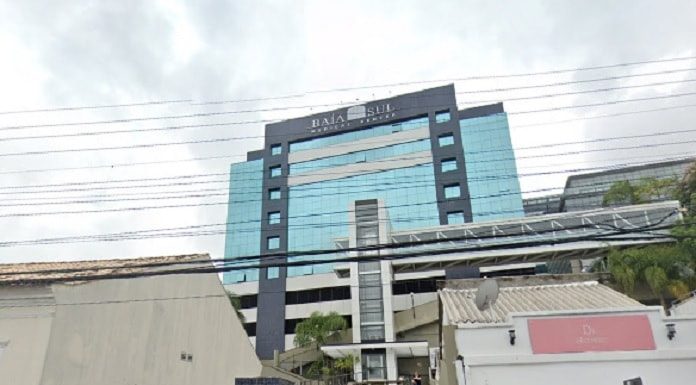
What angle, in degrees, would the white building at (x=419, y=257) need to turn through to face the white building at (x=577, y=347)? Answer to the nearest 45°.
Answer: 0° — it already faces it

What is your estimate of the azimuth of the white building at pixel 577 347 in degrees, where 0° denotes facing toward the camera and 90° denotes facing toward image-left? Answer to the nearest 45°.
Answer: approximately 0°

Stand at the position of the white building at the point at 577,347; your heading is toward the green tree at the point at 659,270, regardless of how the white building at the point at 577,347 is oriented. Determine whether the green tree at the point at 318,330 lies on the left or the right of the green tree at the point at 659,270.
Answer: left

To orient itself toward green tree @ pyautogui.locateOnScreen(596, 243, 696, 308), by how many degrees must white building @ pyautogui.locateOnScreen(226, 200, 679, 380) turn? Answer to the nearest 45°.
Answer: approximately 45° to its left

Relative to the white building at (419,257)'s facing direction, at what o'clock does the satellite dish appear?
The satellite dish is roughly at 12 o'clock from the white building.

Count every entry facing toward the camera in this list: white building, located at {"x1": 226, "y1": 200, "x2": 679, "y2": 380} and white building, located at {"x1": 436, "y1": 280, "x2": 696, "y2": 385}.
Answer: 2

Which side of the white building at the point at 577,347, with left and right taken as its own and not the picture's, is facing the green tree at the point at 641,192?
back

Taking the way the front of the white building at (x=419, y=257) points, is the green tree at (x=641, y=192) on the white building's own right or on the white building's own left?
on the white building's own left

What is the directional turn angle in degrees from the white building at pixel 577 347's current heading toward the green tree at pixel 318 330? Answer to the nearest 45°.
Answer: approximately 135° to its right

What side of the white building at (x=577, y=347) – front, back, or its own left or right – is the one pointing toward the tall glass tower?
back
